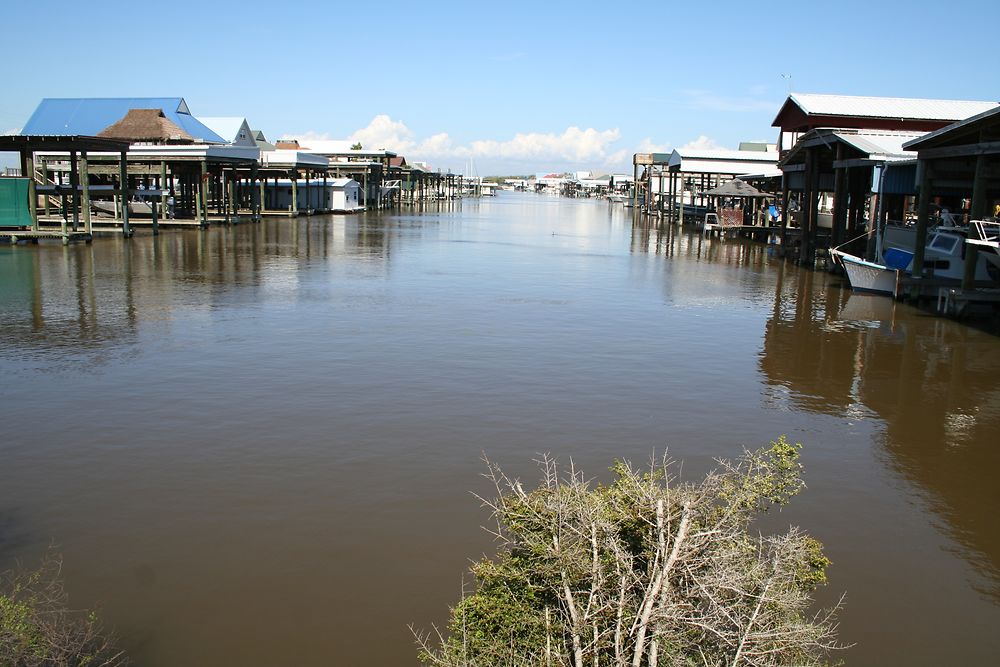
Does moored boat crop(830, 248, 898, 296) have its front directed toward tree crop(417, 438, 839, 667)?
no

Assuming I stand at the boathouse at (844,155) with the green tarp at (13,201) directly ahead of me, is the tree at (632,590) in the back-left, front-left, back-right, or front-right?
front-left

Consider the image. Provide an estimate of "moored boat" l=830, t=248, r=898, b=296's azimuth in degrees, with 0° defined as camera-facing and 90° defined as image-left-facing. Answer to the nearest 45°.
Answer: approximately 90°

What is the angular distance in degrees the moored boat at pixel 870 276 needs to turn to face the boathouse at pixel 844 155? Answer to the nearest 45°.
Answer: approximately 90° to its right

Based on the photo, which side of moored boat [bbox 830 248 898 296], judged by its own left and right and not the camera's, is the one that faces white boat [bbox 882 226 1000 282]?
back

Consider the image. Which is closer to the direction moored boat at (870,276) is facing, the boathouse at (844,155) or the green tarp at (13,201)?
the green tarp

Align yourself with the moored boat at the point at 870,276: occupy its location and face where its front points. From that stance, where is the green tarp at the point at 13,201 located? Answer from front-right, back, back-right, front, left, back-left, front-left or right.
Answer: front

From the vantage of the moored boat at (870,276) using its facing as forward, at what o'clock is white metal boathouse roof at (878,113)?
The white metal boathouse roof is roughly at 3 o'clock from the moored boat.

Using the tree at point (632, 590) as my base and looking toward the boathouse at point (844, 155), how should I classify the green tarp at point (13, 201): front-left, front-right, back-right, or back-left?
front-left
